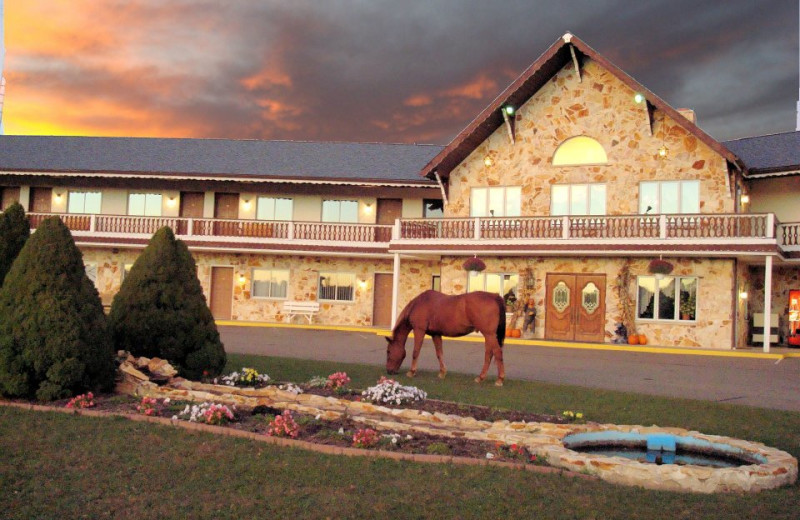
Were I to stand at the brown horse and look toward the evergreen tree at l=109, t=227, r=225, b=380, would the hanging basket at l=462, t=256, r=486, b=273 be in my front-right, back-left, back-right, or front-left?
back-right

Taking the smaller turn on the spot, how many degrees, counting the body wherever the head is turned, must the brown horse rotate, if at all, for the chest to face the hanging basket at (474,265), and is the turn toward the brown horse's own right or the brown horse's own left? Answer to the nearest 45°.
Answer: approximately 90° to the brown horse's own right

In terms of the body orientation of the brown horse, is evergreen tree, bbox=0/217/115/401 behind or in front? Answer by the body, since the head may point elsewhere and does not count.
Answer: in front

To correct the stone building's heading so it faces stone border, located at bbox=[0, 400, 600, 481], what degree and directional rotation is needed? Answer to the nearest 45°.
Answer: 0° — it already faces it

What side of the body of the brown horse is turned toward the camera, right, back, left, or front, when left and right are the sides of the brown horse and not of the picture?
left

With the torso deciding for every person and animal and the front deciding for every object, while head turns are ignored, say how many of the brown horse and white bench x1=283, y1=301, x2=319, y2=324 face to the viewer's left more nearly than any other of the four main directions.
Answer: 1

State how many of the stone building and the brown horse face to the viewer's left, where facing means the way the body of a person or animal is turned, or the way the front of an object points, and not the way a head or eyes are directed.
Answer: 1

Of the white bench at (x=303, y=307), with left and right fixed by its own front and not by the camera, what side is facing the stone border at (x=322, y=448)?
front

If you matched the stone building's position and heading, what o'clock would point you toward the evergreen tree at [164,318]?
The evergreen tree is roughly at 1 o'clock from the stone building.

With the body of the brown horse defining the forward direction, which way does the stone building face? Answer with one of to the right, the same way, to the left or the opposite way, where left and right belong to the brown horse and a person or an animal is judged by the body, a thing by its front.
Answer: to the left

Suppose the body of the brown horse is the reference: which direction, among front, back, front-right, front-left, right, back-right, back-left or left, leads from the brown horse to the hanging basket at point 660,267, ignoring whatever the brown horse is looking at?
back-right

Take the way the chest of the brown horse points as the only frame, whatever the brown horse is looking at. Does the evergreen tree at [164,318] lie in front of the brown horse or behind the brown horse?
in front

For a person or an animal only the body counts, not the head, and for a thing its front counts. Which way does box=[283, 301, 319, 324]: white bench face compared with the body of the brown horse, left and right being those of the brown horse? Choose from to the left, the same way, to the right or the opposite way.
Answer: to the left

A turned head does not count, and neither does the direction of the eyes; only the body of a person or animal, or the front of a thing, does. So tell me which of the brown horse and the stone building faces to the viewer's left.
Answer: the brown horse
